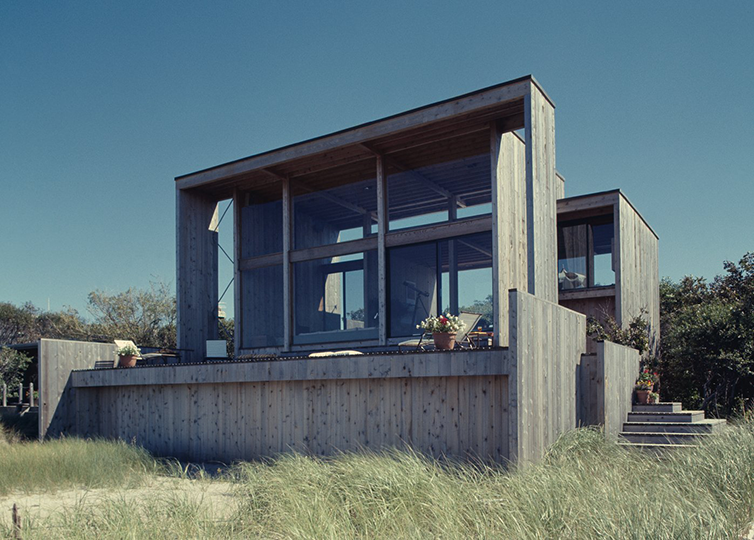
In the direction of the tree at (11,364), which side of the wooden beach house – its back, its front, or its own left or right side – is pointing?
right

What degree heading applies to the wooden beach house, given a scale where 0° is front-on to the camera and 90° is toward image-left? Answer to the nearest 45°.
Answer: approximately 45°

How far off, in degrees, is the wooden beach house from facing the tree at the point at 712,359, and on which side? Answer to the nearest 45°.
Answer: approximately 135° to its left
